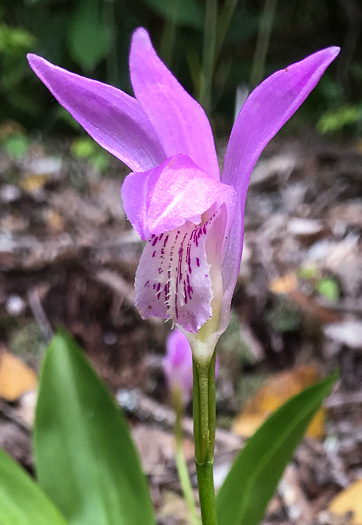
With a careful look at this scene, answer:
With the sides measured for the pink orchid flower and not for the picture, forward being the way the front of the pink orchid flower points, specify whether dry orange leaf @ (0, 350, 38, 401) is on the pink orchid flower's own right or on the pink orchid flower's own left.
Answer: on the pink orchid flower's own right

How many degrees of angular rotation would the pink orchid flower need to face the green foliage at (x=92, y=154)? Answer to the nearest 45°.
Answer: approximately 135° to its right

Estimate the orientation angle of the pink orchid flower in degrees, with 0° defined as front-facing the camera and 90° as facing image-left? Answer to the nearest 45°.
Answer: approximately 45°

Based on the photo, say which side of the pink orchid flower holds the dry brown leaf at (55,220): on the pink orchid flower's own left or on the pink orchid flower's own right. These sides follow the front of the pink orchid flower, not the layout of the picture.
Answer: on the pink orchid flower's own right

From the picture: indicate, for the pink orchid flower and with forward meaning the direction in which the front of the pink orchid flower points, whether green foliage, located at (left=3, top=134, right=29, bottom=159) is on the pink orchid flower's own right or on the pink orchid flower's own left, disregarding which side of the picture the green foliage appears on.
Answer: on the pink orchid flower's own right
